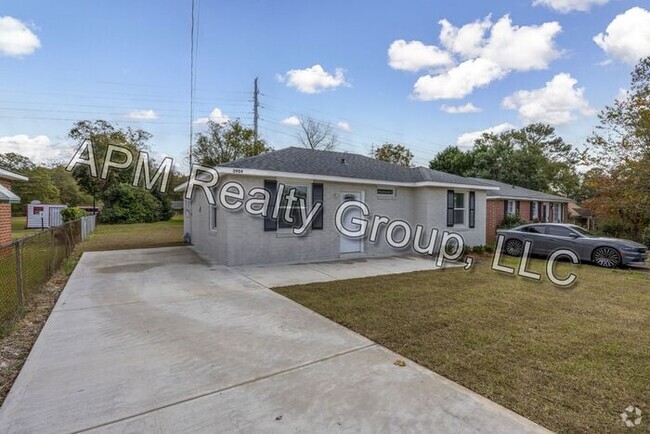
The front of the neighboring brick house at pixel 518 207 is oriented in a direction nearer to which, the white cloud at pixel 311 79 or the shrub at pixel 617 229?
the shrub

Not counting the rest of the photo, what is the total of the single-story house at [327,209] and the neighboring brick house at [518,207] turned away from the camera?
0

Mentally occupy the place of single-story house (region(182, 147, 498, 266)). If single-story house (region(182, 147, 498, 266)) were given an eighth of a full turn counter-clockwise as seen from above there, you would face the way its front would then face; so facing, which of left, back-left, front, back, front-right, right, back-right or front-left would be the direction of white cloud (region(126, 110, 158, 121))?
back-left

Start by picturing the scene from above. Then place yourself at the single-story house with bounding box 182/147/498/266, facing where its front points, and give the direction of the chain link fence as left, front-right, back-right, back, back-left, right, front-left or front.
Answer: right

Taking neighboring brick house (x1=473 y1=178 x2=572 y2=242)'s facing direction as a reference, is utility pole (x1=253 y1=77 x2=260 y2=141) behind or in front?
behind

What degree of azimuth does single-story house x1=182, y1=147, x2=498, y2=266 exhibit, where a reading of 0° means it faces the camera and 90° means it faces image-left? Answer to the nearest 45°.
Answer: approximately 315°

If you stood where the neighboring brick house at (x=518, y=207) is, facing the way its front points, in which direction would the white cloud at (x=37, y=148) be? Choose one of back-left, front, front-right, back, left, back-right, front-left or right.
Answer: back-right

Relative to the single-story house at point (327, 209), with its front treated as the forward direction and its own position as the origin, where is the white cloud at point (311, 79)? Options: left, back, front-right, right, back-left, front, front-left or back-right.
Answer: back-left

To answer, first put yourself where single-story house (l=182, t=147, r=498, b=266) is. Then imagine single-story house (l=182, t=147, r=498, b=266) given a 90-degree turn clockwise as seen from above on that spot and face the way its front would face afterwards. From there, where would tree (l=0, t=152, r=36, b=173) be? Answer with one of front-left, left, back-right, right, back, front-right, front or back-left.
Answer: right

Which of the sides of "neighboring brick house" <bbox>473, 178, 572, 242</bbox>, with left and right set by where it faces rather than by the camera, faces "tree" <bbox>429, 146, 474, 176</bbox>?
back

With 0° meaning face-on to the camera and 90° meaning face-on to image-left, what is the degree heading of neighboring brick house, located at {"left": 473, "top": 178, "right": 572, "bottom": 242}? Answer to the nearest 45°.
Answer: approximately 315°
